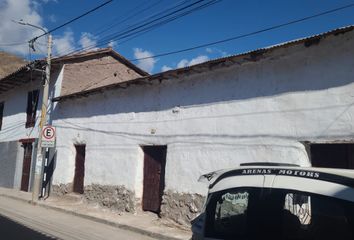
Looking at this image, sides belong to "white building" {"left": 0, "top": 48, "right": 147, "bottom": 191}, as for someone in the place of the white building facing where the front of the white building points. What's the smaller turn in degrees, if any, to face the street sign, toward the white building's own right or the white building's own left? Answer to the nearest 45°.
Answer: approximately 45° to the white building's own left

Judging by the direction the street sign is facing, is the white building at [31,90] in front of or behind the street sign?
behind

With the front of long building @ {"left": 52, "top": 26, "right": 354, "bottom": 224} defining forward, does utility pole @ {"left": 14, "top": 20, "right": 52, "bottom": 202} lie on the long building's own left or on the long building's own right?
on the long building's own right

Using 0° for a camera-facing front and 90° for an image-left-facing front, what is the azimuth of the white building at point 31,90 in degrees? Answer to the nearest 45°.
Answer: approximately 45°

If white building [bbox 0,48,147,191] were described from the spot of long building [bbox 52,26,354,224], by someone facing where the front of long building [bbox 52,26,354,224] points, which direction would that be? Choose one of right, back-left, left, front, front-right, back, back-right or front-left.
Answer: right

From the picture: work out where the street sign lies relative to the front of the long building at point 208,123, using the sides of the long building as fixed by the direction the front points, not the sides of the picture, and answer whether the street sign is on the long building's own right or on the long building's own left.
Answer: on the long building's own right

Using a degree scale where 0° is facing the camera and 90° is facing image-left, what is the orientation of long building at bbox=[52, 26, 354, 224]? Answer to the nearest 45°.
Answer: approximately 45°
